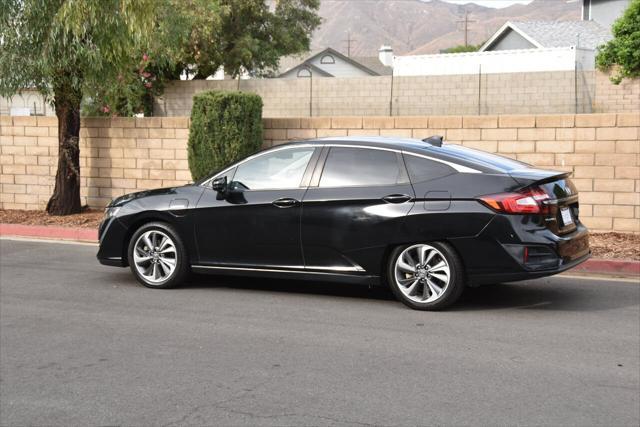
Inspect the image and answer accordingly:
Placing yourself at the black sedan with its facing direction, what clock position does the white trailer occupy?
The white trailer is roughly at 2 o'clock from the black sedan.

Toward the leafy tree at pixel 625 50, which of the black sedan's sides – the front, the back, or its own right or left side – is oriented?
right

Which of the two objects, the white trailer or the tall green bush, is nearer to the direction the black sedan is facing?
the tall green bush

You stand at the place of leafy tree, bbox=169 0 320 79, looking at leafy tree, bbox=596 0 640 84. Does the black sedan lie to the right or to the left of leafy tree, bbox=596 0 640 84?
right

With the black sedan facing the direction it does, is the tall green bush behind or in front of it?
in front

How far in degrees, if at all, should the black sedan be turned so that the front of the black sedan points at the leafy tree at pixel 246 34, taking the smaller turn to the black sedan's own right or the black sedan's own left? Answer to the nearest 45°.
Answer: approximately 45° to the black sedan's own right

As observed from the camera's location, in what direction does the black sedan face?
facing away from the viewer and to the left of the viewer
